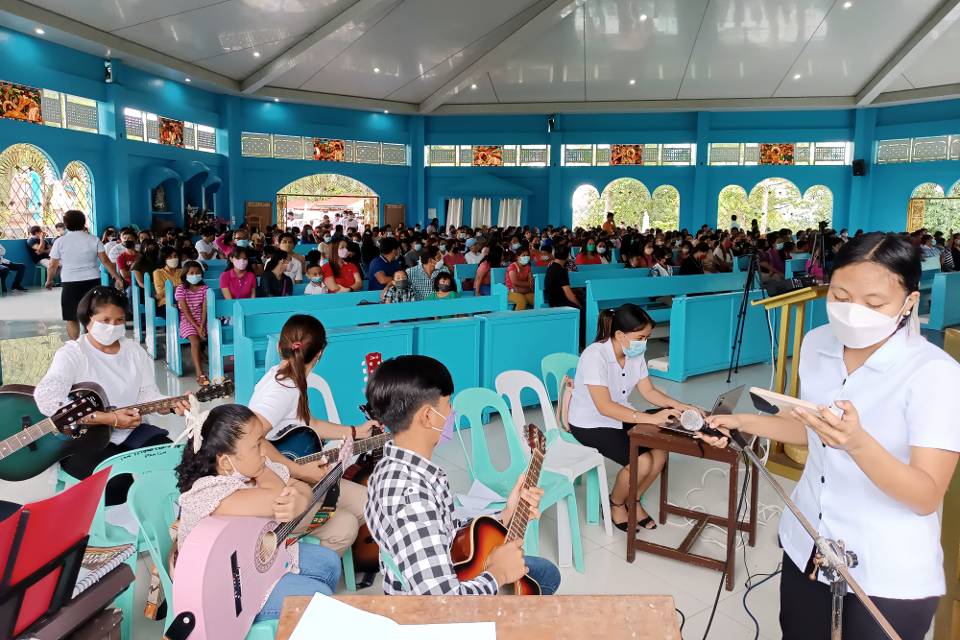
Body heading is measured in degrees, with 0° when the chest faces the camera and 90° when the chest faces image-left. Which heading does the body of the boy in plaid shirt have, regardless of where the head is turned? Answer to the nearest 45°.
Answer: approximately 270°

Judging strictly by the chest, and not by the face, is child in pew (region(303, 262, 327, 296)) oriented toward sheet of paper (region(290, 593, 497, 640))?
yes

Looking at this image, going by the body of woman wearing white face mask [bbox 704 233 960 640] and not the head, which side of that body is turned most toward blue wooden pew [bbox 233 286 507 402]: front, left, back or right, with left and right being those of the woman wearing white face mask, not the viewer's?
right

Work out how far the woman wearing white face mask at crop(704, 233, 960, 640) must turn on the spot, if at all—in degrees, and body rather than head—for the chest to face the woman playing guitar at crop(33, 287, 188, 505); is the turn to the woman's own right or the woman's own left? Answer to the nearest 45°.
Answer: approximately 45° to the woman's own right

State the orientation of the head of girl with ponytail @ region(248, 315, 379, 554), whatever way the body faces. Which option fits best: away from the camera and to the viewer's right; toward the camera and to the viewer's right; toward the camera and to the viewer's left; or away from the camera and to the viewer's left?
away from the camera and to the viewer's right
